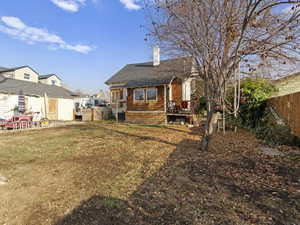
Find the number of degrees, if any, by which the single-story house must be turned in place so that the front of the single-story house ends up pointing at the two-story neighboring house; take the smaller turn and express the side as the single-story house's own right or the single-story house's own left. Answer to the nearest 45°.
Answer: approximately 90° to the single-story house's own right

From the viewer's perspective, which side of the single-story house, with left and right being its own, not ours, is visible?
front

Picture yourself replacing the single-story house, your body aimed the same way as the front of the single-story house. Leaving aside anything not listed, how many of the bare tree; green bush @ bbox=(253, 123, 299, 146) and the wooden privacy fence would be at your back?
0

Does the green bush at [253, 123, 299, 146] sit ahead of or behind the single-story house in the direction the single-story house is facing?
ahead

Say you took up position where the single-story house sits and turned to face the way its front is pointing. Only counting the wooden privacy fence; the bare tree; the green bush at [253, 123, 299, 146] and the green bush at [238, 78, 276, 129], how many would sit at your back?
0

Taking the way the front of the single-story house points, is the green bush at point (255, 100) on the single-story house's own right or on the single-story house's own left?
on the single-story house's own left

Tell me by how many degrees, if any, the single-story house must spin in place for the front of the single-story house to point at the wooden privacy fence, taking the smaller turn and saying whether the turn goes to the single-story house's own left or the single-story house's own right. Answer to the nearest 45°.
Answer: approximately 45° to the single-story house's own left

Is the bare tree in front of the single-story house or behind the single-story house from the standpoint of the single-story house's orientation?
in front
